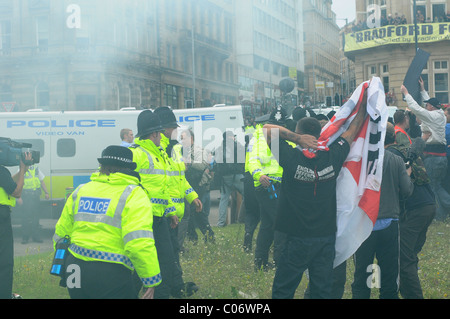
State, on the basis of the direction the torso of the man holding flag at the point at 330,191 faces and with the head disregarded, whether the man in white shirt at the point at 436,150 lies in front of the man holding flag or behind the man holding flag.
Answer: in front

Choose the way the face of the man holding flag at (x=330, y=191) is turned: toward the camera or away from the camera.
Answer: away from the camera

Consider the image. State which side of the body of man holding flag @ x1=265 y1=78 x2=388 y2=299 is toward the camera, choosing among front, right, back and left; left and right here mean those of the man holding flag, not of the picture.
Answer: back

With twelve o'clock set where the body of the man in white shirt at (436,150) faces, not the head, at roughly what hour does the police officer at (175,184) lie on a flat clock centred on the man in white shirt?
The police officer is roughly at 10 o'clock from the man in white shirt.

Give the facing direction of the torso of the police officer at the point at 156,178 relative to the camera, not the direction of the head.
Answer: to the viewer's right

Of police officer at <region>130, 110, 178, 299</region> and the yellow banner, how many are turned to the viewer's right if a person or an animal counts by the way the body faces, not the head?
1

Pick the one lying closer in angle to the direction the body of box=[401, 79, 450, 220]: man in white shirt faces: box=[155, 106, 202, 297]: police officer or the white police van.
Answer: the white police van

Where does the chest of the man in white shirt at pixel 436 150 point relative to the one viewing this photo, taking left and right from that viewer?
facing to the left of the viewer

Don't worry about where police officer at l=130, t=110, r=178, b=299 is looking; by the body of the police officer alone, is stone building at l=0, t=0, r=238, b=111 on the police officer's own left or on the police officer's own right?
on the police officer's own left

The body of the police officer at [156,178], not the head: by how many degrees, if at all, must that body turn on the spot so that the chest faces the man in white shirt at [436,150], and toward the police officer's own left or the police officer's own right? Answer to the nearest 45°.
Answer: approximately 45° to the police officer's own left

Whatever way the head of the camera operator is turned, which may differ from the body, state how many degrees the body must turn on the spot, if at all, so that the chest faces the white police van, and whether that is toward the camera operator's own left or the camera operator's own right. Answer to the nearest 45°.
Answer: approximately 90° to the camera operator's own left
